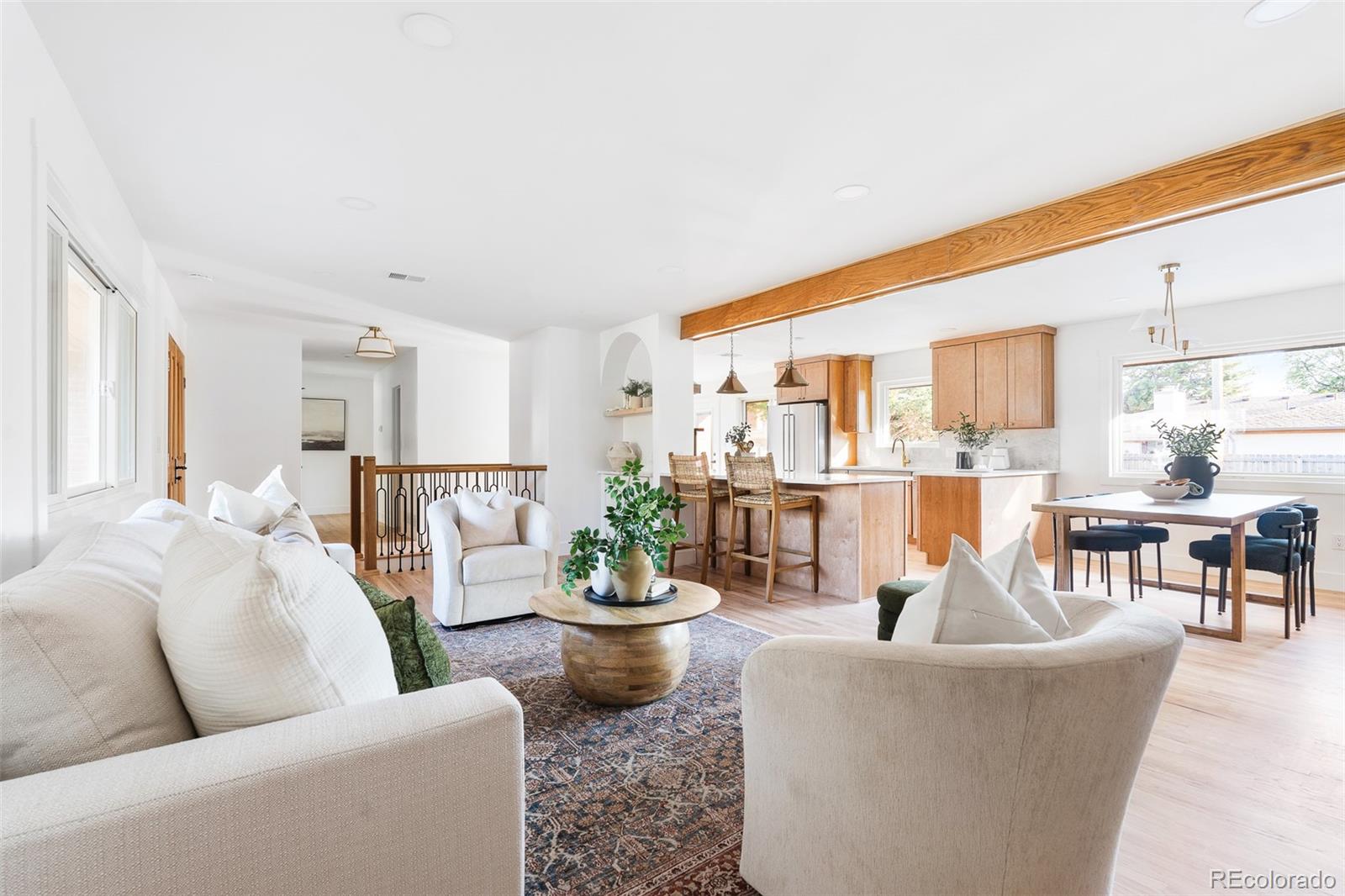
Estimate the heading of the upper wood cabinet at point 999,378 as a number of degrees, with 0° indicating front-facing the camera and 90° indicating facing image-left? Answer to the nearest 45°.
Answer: approximately 45°

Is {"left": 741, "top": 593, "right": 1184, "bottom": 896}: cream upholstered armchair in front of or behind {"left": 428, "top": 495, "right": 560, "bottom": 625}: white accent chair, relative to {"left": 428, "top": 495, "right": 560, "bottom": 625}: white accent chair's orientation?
in front

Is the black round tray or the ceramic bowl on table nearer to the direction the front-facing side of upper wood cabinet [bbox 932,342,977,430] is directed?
the black round tray

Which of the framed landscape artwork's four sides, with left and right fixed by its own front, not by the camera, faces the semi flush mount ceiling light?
front

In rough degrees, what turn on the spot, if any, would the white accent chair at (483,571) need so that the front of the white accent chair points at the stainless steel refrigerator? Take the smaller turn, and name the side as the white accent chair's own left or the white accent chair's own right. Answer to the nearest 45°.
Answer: approximately 90° to the white accent chair's own left

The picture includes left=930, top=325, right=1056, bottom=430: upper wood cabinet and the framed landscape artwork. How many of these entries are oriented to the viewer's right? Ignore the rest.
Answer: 0

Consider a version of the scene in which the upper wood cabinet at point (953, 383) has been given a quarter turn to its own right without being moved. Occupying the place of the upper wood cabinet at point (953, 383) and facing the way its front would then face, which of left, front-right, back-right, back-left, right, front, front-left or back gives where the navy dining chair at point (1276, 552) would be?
back

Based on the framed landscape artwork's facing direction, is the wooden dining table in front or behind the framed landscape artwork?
in front

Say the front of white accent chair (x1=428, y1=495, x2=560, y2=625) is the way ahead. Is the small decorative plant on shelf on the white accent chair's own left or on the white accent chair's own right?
on the white accent chair's own left

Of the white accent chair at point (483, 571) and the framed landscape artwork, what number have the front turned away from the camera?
0

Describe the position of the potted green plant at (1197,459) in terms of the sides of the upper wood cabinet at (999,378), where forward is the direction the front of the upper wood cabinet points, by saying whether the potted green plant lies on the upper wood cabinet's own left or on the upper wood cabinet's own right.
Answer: on the upper wood cabinet's own left
